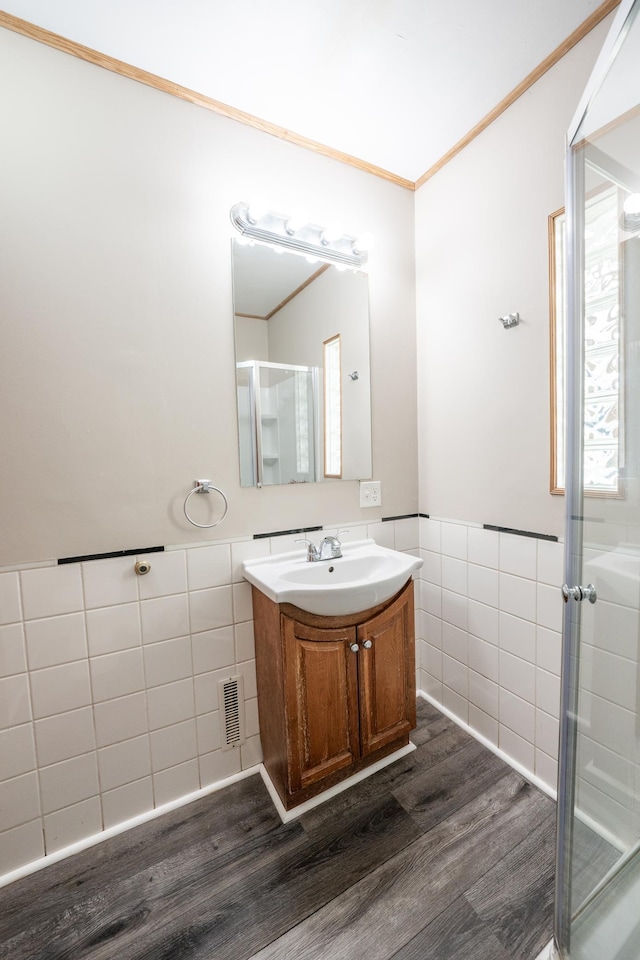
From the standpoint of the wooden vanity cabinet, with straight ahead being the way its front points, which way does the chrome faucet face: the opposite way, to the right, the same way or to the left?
the same way

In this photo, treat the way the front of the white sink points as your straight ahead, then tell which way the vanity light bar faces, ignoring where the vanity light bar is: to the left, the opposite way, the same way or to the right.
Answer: the same way

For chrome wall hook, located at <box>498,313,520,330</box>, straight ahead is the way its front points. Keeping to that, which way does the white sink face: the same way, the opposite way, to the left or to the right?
to the left

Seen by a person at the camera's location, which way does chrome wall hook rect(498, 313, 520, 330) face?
facing the viewer and to the left of the viewer

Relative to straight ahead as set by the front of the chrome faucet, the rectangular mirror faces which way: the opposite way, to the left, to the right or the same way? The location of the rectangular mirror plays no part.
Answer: the same way

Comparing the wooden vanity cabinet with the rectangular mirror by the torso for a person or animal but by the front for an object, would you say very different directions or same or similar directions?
same or similar directions

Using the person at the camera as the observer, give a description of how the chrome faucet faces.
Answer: facing the viewer and to the right of the viewer

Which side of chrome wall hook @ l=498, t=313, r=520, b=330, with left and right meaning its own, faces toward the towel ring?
front

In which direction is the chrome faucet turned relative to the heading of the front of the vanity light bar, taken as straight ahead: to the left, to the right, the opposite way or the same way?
the same way

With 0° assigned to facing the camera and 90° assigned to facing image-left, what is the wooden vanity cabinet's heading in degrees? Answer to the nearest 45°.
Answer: approximately 315°

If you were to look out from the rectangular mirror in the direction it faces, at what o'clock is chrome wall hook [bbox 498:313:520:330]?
The chrome wall hook is roughly at 11 o'clock from the rectangular mirror.

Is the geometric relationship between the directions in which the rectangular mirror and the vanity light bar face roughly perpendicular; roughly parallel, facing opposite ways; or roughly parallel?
roughly parallel
